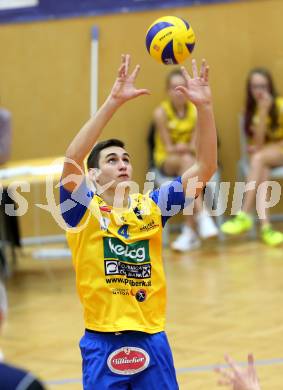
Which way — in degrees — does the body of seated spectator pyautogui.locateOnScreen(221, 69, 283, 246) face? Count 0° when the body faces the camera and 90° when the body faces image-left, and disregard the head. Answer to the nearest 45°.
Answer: approximately 45°

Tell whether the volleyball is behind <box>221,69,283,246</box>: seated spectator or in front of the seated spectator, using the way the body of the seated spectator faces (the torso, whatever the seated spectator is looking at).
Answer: in front

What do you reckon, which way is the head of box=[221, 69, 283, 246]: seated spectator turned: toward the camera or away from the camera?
toward the camera

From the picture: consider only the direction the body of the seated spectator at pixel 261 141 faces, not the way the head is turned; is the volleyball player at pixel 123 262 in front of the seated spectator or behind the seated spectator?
in front

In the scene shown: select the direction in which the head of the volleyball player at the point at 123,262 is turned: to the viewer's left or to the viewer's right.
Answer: to the viewer's right
